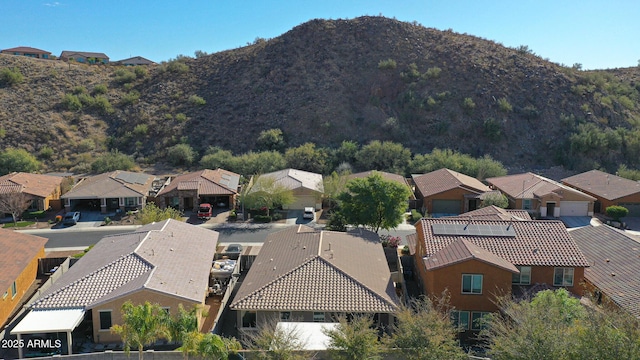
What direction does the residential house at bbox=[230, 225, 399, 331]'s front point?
away from the camera

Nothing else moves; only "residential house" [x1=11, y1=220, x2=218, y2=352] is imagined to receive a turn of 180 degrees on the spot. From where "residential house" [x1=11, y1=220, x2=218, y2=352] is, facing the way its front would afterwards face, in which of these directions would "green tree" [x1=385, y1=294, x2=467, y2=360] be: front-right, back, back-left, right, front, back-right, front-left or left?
front-left

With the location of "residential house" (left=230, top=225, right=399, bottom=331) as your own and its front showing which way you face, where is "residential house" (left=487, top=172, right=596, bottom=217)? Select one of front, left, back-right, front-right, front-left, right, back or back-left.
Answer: front-right

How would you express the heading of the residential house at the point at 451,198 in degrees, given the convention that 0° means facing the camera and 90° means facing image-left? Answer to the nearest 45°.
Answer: approximately 0°

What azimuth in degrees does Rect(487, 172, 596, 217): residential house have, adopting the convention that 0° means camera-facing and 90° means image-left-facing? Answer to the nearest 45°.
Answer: approximately 0°

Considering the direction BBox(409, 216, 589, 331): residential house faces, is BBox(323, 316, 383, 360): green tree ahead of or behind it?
behind

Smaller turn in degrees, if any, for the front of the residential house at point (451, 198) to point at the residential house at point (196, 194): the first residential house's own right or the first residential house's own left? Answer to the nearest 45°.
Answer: approximately 90° to the first residential house's own right

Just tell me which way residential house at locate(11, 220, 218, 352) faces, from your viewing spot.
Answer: facing away from the viewer

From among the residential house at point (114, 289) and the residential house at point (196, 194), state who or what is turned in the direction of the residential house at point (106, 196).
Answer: the residential house at point (114, 289)

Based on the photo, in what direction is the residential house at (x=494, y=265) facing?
away from the camera

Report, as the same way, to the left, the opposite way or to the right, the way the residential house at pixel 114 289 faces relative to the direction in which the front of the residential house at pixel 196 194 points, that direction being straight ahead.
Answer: the opposite way

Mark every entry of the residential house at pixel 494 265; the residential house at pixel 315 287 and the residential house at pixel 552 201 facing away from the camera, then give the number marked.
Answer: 2

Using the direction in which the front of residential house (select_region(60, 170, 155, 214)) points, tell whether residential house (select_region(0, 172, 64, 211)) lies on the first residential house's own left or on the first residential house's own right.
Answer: on the first residential house's own right

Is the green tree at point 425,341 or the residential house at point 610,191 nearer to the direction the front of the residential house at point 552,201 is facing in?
the green tree

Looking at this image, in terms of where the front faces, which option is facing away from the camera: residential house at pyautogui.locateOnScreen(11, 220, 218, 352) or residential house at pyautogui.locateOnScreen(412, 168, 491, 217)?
residential house at pyautogui.locateOnScreen(11, 220, 218, 352)

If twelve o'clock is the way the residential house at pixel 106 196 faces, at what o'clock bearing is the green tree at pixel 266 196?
The green tree is roughly at 10 o'clock from the residential house.

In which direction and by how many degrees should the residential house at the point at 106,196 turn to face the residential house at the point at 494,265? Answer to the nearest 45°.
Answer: approximately 45° to its left

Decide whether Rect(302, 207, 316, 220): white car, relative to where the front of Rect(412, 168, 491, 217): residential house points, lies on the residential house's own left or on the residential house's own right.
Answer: on the residential house's own right
